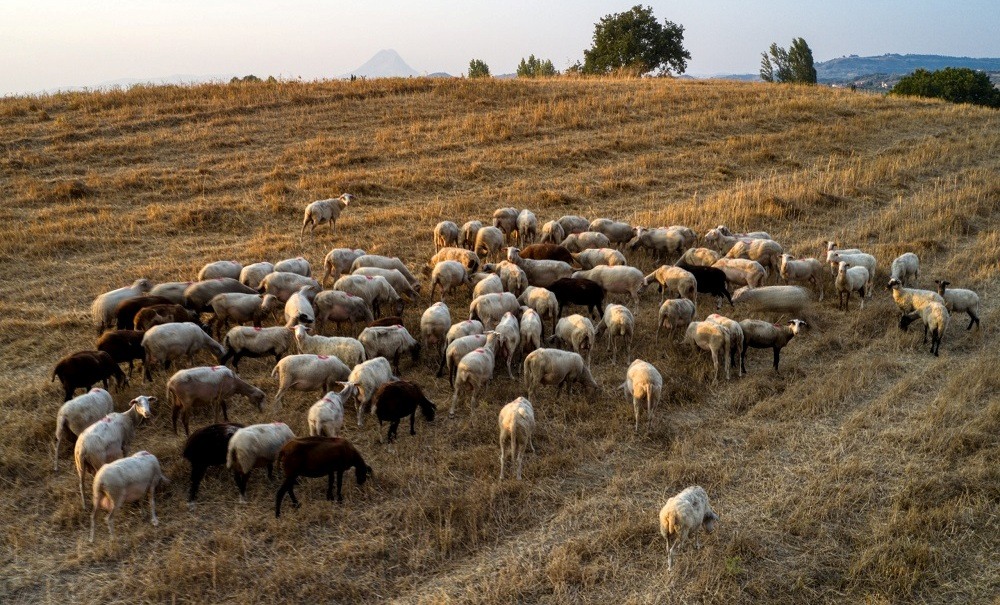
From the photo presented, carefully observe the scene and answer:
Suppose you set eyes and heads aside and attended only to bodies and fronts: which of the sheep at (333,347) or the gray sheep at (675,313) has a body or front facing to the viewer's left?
the sheep at (333,347)

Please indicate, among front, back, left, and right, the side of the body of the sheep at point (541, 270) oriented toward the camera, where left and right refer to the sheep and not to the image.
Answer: left

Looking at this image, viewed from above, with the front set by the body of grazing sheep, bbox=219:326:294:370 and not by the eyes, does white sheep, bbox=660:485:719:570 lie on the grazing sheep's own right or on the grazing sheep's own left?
on the grazing sheep's own right

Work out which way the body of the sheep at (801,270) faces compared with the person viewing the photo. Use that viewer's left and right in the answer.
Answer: facing to the left of the viewer

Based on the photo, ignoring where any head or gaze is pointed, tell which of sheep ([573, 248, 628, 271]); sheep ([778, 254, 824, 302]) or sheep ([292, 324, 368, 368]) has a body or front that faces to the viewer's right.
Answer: sheep ([573, 248, 628, 271])

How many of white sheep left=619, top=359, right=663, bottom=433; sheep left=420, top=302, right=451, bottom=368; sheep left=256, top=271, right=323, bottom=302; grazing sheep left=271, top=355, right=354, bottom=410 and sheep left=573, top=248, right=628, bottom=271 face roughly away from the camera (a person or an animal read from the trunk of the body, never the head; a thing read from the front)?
2

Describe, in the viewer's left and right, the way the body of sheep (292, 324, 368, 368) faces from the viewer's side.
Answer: facing to the left of the viewer

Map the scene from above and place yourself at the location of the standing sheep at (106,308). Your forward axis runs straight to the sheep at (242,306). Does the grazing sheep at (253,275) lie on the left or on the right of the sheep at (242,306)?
left

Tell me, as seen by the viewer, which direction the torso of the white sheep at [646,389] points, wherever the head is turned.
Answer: away from the camera
